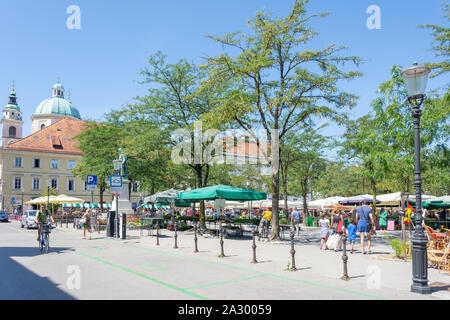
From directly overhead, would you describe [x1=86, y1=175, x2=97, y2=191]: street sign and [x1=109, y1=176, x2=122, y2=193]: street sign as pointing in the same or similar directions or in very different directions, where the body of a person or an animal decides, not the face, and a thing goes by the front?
same or similar directions

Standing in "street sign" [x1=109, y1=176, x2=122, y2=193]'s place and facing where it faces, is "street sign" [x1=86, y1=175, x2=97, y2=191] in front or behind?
behind

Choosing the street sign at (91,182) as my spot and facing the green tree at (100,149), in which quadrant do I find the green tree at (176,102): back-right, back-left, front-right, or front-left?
front-right

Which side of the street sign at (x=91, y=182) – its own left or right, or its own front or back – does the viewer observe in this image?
front

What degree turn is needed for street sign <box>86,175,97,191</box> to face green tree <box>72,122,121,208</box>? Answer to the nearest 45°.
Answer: approximately 180°

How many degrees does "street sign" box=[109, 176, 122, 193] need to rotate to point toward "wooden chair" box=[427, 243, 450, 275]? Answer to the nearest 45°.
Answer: approximately 45° to its left

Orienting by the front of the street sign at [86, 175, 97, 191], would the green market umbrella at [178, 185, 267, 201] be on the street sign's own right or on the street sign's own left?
on the street sign's own left

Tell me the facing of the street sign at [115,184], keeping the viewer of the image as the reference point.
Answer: facing the viewer

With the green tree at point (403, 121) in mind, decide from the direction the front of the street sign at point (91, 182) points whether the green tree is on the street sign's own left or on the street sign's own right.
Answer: on the street sign's own left

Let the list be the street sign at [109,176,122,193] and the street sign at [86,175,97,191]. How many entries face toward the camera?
2

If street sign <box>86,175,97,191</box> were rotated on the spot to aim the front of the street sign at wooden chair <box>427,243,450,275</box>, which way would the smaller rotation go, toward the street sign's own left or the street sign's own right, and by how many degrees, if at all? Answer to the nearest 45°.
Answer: approximately 45° to the street sign's own left

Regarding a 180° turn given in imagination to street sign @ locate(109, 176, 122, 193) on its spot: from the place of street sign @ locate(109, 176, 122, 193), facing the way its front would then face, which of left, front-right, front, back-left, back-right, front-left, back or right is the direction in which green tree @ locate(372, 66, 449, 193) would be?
back-right
